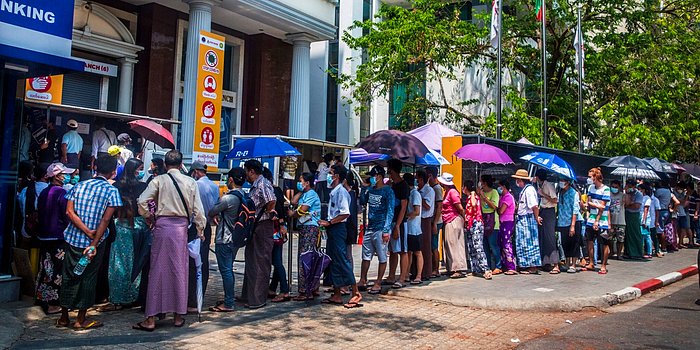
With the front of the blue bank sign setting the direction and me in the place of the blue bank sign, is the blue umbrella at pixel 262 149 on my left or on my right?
on my left

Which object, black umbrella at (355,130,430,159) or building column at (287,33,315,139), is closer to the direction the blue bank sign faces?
the black umbrella

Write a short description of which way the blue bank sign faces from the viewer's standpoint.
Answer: facing the viewer and to the right of the viewer

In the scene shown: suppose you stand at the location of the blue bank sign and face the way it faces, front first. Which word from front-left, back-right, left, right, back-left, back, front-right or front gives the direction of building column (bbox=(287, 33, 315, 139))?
left

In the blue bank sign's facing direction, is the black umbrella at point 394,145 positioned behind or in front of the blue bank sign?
in front

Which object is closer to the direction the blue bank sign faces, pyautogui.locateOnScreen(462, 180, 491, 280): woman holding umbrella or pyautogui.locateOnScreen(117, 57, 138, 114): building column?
the woman holding umbrella

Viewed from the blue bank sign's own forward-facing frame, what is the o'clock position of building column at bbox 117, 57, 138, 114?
The building column is roughly at 8 o'clock from the blue bank sign.

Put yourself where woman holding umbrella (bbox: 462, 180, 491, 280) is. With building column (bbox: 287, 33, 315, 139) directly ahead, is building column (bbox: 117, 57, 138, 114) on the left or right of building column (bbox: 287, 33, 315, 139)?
left

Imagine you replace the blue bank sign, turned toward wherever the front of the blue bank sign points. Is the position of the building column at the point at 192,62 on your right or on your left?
on your left

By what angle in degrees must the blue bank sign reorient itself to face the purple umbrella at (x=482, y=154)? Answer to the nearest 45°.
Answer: approximately 45° to its left
